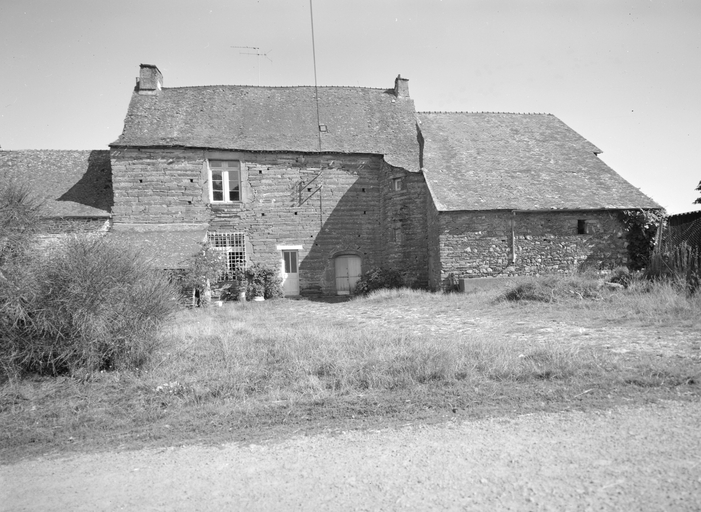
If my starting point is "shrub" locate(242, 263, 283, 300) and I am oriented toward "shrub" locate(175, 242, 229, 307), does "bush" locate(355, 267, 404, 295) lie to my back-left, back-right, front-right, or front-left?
back-left

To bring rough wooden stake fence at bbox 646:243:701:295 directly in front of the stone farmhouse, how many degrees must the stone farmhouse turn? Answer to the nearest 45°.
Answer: approximately 45° to its left

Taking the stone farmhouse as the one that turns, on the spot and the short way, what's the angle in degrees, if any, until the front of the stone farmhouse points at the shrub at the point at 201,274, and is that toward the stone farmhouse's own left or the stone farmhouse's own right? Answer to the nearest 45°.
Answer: approximately 45° to the stone farmhouse's own right

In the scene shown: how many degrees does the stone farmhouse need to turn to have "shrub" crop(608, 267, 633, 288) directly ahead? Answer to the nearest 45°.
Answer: approximately 45° to its left

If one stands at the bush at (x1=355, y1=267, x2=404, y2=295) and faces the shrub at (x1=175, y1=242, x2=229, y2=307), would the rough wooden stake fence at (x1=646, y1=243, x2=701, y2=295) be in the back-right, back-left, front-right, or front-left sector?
back-left

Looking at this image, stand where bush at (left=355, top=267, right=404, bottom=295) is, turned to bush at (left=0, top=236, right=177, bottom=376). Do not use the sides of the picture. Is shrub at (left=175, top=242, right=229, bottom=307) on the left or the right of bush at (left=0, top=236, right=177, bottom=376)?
right

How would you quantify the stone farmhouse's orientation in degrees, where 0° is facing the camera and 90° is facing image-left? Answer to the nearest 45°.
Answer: approximately 0°

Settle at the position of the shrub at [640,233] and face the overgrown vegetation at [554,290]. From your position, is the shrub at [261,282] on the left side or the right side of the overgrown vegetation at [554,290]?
right

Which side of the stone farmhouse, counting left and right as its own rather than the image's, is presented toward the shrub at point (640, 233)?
left
